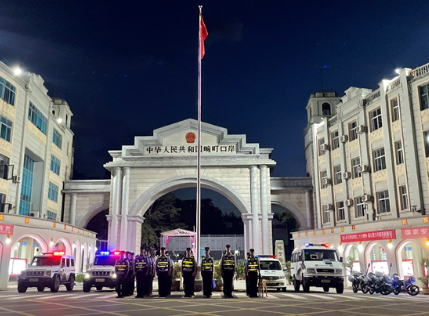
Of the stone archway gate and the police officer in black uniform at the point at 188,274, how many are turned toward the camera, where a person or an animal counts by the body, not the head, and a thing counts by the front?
2

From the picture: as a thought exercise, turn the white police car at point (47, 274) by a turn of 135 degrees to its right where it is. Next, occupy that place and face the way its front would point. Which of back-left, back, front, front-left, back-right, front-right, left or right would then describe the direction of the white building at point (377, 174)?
right

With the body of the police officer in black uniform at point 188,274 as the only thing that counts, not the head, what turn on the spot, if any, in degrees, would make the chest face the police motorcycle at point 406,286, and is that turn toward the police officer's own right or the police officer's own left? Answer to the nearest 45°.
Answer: approximately 90° to the police officer's own left

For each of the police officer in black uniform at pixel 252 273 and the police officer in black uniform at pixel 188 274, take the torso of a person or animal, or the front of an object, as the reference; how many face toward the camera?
2
